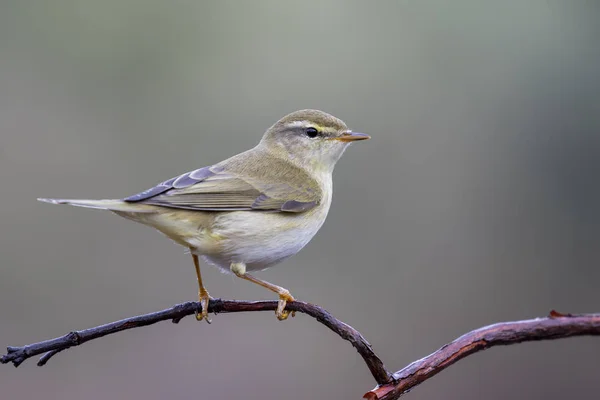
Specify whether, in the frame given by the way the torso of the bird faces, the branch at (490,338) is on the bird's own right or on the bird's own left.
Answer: on the bird's own right

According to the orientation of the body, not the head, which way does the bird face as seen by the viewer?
to the viewer's right
